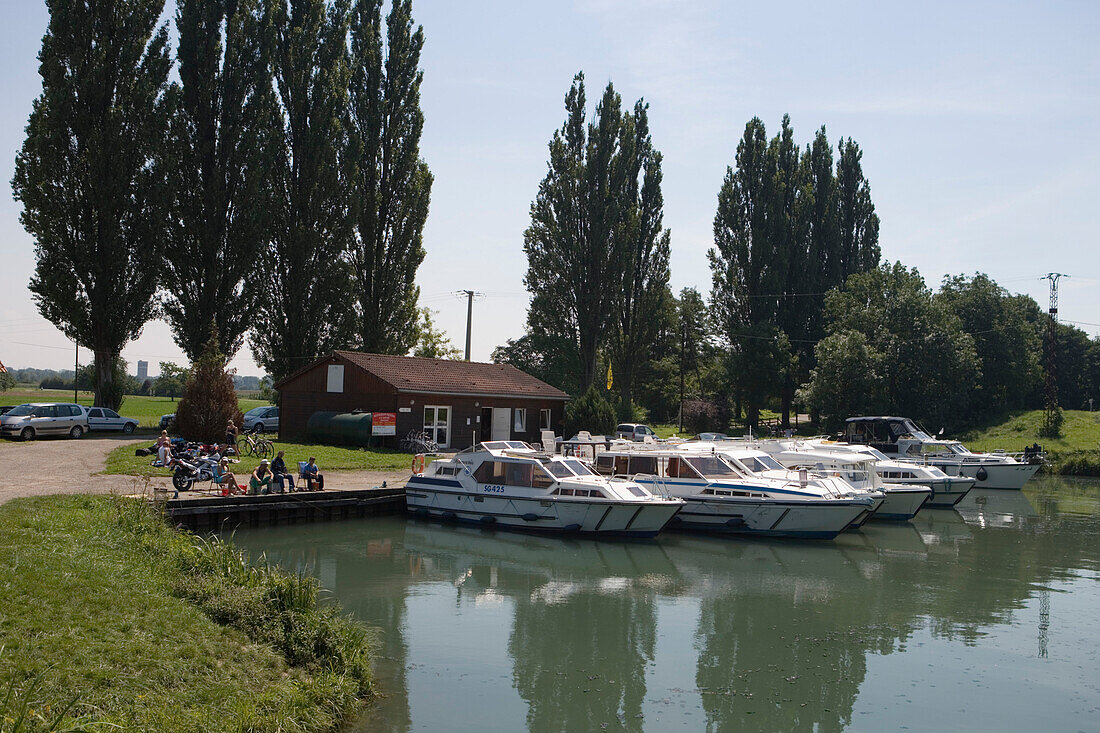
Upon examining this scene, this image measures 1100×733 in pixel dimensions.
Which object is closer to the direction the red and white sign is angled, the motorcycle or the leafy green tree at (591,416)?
the motorcycle

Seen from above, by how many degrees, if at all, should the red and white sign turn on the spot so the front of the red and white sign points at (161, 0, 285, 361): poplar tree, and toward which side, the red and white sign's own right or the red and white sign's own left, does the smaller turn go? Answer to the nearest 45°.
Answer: approximately 135° to the red and white sign's own right

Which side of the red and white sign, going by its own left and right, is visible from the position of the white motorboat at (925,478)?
left

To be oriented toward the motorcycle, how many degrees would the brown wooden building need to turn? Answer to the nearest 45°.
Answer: approximately 45° to its right

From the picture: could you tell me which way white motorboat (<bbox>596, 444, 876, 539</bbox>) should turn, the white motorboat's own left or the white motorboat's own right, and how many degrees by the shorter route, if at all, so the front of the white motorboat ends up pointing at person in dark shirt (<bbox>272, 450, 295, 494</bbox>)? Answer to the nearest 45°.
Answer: approximately 135° to the white motorboat's own right

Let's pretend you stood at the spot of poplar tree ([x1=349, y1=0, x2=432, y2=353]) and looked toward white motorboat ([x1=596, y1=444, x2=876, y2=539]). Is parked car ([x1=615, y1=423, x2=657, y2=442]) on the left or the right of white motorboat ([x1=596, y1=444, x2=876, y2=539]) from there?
left

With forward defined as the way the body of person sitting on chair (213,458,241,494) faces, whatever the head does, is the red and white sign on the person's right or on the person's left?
on the person's left
